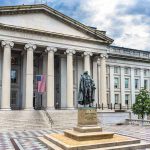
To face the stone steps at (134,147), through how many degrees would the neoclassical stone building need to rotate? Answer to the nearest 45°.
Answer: approximately 45° to its right

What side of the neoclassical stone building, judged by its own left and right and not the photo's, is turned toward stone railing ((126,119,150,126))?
front

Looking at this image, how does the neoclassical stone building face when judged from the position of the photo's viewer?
facing the viewer and to the right of the viewer

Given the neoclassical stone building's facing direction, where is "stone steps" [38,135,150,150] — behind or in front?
in front

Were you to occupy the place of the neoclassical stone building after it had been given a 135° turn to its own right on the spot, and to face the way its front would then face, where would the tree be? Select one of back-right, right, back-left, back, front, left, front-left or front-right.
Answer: back

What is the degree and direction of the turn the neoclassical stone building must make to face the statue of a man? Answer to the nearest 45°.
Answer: approximately 45° to its right

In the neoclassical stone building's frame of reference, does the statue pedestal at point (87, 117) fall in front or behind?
in front
